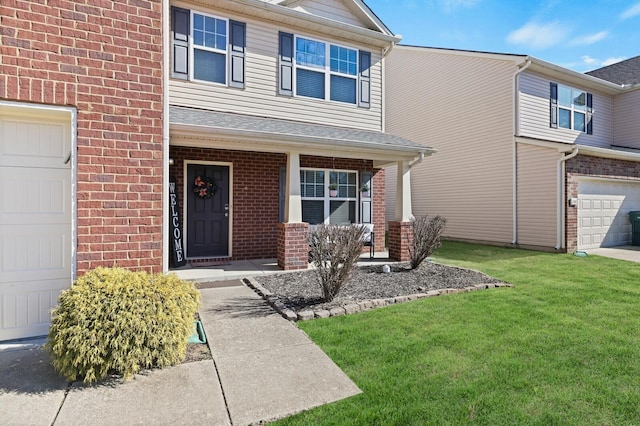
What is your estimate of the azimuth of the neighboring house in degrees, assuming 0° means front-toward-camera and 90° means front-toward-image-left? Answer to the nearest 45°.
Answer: approximately 315°

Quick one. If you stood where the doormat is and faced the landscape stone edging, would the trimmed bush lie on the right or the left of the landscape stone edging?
right

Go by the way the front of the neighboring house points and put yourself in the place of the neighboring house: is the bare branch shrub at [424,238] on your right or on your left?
on your right

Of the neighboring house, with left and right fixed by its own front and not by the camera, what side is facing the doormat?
right

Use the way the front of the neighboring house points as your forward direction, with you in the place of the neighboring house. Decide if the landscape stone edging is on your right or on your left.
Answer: on your right

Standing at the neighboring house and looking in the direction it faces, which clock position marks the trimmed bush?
The trimmed bush is roughly at 2 o'clock from the neighboring house.

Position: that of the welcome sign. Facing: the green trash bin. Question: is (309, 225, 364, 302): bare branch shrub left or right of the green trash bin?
right

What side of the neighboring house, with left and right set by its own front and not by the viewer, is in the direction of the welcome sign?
right
